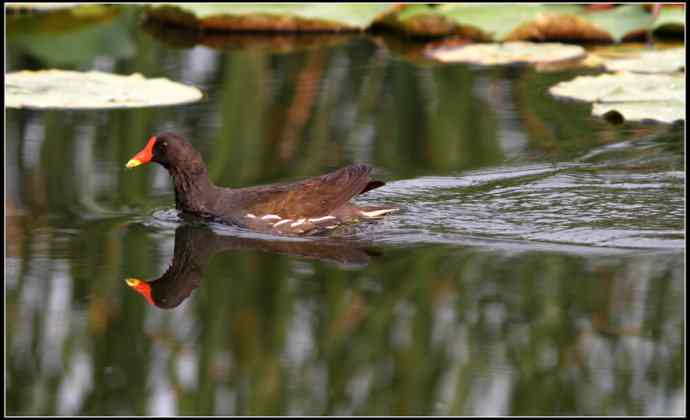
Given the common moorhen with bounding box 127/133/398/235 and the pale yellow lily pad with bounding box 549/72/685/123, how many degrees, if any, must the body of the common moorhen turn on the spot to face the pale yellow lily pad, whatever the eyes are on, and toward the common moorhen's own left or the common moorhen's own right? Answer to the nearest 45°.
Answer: approximately 135° to the common moorhen's own right

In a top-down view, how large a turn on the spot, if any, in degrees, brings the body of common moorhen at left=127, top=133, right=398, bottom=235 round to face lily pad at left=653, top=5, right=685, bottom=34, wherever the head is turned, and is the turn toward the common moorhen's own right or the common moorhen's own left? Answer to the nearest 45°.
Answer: approximately 135° to the common moorhen's own right

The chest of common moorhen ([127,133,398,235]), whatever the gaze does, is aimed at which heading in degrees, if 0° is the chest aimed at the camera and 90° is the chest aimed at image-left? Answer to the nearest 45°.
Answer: approximately 90°

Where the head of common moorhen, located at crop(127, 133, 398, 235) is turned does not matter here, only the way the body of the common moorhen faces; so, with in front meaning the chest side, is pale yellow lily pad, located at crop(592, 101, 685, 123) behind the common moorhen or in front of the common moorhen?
behind

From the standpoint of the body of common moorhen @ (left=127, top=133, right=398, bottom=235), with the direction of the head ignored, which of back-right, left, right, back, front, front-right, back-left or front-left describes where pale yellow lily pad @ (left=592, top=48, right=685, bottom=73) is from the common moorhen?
back-right

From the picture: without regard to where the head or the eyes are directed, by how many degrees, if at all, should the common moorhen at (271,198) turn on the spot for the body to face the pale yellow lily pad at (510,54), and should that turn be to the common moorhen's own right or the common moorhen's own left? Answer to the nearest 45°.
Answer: approximately 135° to the common moorhen's own right

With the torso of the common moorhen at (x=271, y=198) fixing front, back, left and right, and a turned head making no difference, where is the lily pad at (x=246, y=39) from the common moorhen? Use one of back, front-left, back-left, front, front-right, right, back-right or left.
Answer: right

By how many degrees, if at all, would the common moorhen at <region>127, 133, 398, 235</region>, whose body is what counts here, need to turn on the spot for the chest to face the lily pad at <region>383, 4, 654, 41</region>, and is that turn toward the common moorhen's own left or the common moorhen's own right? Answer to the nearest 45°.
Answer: approximately 135° to the common moorhen's own right

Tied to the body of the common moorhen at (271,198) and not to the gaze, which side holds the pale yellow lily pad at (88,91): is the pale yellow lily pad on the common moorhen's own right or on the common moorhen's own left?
on the common moorhen's own right

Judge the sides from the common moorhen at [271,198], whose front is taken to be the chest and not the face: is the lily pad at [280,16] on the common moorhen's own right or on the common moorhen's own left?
on the common moorhen's own right
